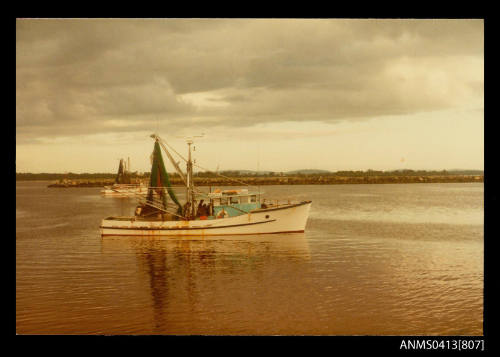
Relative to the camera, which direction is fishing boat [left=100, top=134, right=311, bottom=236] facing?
to the viewer's right
